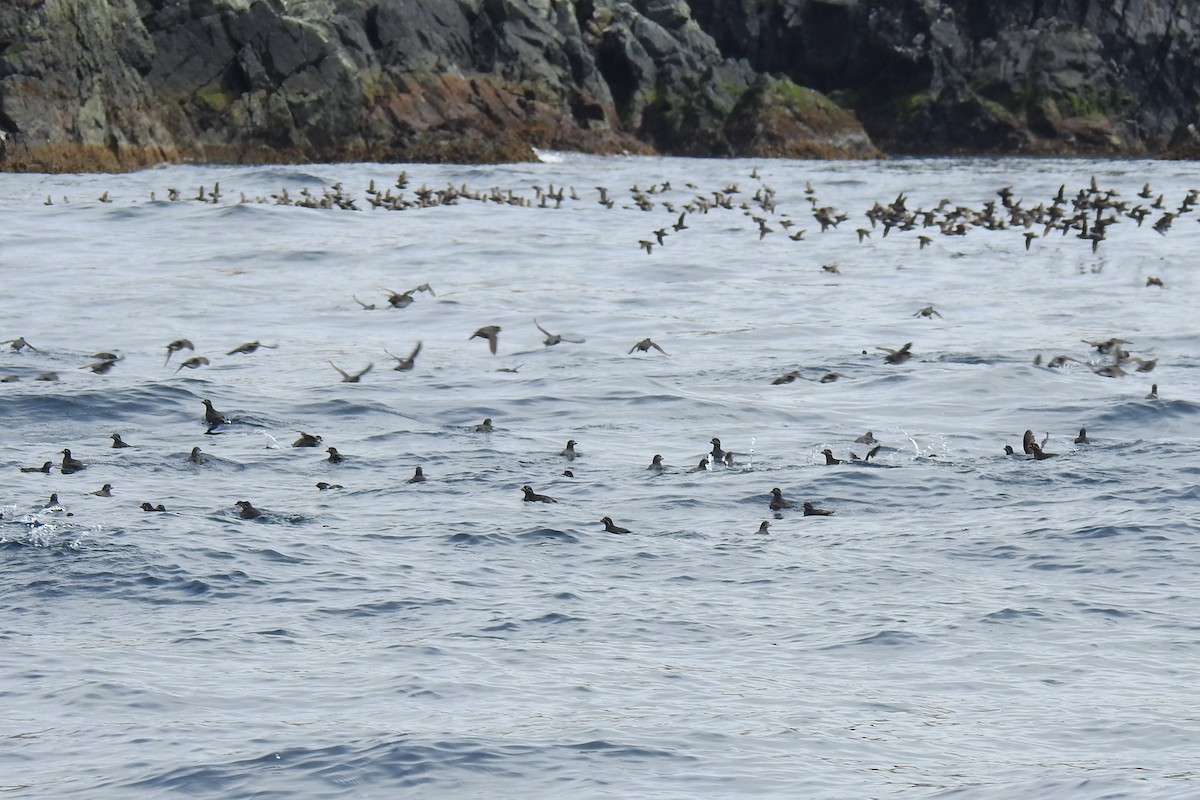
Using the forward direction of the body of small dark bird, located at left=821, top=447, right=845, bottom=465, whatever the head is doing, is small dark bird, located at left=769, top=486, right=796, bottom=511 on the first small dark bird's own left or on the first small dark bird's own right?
on the first small dark bird's own left

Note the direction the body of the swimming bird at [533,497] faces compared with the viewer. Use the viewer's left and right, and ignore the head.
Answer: facing to the left of the viewer

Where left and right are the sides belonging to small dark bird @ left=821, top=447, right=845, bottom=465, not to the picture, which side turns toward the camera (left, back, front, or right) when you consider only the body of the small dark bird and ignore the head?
left

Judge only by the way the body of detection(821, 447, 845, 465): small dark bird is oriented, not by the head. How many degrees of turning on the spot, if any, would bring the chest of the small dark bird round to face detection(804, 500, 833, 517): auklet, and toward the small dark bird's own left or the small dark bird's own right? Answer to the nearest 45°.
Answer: approximately 90° to the small dark bird's own left

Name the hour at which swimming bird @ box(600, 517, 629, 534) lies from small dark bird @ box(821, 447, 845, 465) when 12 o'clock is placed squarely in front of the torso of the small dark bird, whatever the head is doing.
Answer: The swimming bird is roughly at 10 o'clock from the small dark bird.
